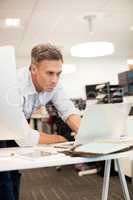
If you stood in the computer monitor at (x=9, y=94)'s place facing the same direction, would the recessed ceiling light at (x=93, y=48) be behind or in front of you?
in front

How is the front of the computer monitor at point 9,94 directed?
away from the camera

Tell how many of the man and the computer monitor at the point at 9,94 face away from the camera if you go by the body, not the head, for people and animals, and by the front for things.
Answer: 1

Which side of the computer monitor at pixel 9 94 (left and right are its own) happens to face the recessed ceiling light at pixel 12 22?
front

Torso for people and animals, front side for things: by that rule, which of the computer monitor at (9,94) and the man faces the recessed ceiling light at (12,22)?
the computer monitor

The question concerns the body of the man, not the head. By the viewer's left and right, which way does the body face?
facing the viewer and to the right of the viewer
